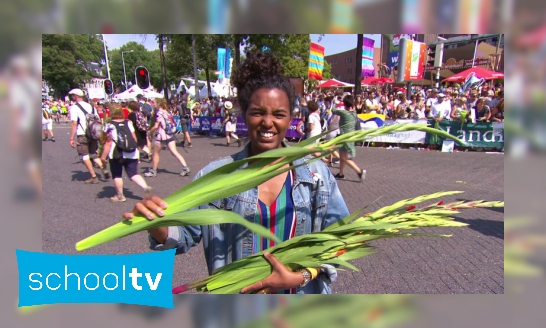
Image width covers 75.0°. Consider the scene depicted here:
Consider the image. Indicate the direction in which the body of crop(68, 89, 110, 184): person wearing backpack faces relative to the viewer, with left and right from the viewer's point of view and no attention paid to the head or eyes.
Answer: facing away from the viewer and to the left of the viewer

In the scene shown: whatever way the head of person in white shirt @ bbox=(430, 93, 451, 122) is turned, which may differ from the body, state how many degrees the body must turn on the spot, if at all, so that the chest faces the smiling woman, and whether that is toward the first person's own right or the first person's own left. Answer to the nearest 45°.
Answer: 0° — they already face them

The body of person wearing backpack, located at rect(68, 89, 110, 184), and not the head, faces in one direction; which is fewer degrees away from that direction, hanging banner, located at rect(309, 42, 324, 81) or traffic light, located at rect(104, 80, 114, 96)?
the traffic light

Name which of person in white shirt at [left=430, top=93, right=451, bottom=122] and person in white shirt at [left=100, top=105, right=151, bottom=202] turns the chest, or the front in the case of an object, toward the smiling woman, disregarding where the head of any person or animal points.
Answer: person in white shirt at [left=430, top=93, right=451, bottom=122]

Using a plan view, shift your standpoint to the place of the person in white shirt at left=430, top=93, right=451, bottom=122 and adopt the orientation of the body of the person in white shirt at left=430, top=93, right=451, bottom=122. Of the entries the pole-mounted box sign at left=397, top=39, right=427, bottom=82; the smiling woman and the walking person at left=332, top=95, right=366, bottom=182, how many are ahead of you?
2

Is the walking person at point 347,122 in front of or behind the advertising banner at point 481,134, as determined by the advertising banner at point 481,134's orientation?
in front

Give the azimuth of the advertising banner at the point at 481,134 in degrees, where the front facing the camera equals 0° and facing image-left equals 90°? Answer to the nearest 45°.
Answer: approximately 0°

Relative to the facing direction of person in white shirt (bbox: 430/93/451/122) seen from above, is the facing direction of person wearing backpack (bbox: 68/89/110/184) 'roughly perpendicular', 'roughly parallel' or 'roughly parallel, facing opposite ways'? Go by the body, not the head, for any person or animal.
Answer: roughly perpendicular

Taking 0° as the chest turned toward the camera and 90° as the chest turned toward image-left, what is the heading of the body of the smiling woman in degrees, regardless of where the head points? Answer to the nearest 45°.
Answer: approximately 0°

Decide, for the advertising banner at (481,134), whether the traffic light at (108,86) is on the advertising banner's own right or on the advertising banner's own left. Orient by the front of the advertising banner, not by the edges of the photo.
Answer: on the advertising banner's own right
